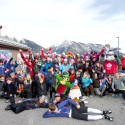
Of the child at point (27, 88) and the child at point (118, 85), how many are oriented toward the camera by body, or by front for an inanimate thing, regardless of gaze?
2

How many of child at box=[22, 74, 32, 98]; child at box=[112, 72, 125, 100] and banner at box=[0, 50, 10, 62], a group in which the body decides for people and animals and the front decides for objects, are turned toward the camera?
3

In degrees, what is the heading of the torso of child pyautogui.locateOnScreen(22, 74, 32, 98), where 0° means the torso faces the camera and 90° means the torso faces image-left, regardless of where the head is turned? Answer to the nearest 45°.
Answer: approximately 0°

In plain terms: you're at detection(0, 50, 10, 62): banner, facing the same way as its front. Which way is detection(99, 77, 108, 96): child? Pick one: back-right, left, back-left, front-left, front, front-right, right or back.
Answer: front-left

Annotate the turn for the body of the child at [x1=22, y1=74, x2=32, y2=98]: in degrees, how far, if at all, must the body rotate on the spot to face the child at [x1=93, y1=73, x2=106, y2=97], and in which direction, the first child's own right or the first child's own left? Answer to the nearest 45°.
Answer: approximately 90° to the first child's own left

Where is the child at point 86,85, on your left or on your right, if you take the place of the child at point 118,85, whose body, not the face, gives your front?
on your right

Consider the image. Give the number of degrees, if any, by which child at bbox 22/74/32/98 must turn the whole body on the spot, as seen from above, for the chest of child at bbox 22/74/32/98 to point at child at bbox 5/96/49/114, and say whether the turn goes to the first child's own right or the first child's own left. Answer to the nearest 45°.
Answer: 0° — they already face them

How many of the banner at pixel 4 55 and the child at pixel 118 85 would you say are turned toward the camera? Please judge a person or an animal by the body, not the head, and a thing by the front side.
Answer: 2

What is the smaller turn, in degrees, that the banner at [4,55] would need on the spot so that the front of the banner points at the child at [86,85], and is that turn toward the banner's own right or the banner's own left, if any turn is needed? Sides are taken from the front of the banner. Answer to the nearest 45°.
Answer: approximately 45° to the banner's own left
